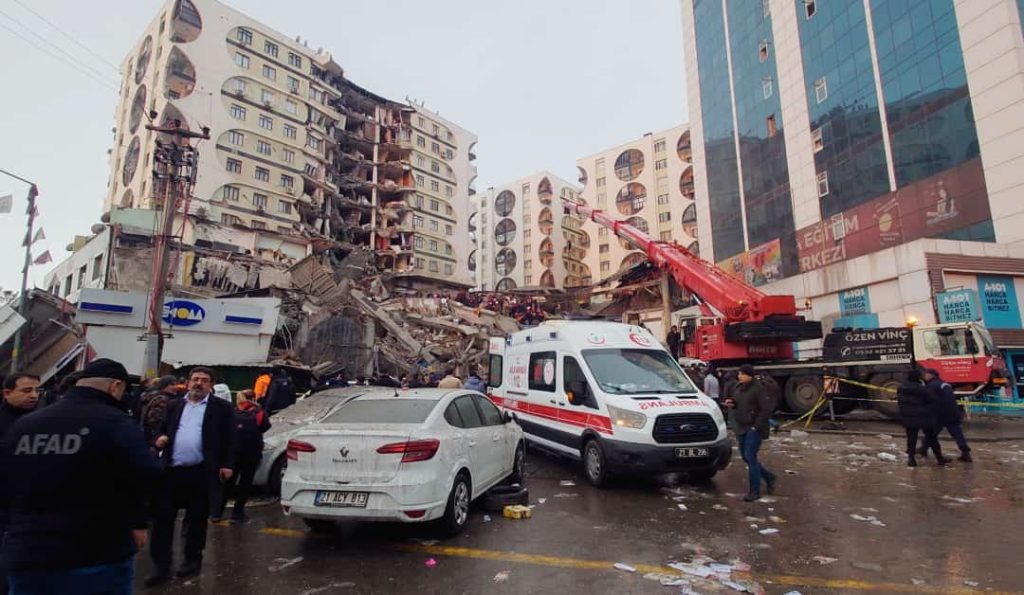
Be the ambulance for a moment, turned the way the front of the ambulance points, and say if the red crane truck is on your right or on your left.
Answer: on your left

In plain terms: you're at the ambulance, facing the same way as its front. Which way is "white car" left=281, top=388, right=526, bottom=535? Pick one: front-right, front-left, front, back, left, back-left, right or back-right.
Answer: right

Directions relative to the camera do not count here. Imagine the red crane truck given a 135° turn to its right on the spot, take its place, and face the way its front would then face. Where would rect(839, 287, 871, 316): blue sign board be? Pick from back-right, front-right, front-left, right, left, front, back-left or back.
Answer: back-right

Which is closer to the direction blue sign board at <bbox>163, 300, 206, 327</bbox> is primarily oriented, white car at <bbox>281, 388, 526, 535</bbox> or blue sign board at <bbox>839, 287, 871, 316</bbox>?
the white car

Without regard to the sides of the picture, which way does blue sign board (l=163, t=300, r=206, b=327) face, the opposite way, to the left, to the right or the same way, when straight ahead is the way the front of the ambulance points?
the same way

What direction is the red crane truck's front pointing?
to the viewer's right

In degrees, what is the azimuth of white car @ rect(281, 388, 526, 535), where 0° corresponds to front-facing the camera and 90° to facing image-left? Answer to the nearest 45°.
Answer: approximately 225°

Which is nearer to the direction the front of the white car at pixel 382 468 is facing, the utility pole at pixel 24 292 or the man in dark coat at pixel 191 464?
the utility pole

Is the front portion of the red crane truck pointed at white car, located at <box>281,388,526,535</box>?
no

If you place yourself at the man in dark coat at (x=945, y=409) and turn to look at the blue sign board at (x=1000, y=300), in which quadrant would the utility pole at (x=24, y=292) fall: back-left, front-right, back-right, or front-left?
back-left

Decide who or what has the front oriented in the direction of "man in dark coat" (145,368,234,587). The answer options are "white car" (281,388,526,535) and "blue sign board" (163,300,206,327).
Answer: the blue sign board

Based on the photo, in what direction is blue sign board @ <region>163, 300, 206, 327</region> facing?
toward the camera

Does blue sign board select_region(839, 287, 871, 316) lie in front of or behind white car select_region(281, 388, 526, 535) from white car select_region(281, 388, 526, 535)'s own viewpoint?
in front

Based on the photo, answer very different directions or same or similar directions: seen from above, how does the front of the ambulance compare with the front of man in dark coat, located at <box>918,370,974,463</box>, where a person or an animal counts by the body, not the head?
very different directions

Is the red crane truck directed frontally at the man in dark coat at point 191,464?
no

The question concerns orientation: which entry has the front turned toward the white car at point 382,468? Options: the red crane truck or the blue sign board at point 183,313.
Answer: the blue sign board

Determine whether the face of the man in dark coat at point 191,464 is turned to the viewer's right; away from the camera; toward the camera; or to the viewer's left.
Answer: toward the camera
